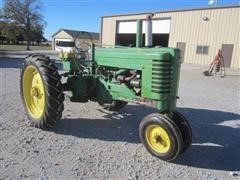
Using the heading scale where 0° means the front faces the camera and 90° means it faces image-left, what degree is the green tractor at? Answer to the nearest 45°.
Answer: approximately 315°

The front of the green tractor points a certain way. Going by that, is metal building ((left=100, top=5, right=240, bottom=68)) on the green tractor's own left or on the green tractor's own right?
on the green tractor's own left
